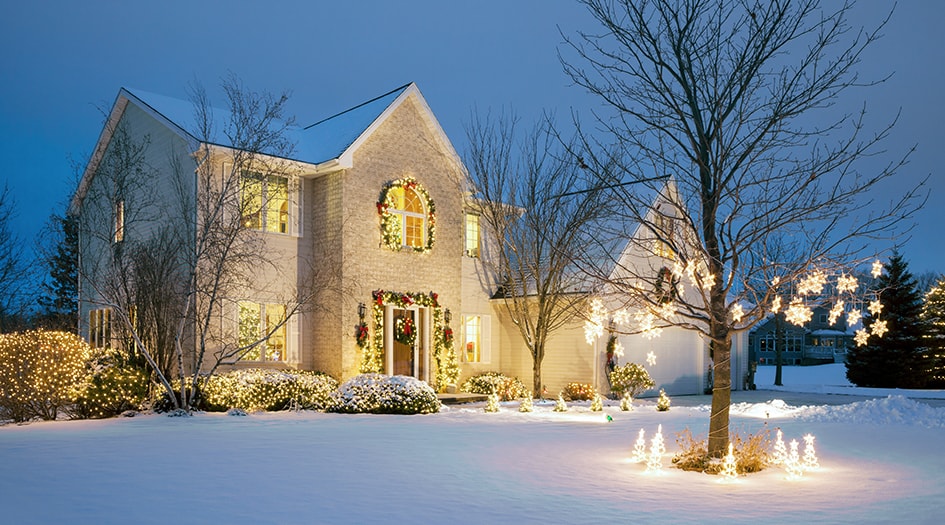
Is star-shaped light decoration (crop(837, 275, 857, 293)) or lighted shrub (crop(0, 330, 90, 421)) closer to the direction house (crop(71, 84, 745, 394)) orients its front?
the star-shaped light decoration

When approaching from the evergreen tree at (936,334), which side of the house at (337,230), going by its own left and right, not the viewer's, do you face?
left

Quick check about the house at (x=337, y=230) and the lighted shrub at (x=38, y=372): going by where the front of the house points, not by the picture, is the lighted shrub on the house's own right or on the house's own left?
on the house's own right

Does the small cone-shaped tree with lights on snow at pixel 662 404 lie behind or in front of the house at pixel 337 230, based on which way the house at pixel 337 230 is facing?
in front
